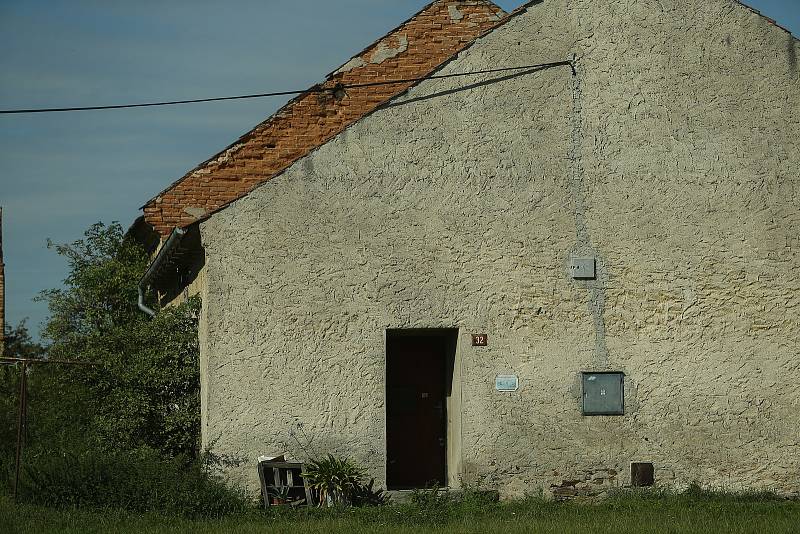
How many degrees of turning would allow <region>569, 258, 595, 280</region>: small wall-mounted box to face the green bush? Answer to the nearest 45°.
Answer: approximately 90° to its right

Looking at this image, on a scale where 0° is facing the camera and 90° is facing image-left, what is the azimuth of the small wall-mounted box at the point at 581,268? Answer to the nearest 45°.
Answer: approximately 0°

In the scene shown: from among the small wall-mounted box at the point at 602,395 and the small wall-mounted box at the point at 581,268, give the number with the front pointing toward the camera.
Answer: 2

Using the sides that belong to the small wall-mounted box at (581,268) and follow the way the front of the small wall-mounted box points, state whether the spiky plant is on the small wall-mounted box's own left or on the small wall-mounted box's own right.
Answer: on the small wall-mounted box's own right

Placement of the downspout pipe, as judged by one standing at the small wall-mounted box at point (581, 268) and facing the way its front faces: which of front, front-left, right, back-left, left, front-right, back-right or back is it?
right

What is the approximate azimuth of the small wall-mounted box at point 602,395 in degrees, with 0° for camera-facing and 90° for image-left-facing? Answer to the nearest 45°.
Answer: approximately 0°

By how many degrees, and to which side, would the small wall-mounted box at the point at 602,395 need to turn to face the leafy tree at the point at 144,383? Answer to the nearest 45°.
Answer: approximately 90° to its right

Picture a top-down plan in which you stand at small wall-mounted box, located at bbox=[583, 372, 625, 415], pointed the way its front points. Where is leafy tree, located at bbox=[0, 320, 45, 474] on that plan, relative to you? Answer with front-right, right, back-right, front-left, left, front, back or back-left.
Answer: right

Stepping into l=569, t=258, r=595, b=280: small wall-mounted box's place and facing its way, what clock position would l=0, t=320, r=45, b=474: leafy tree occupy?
The leafy tree is roughly at 3 o'clock from the small wall-mounted box.
